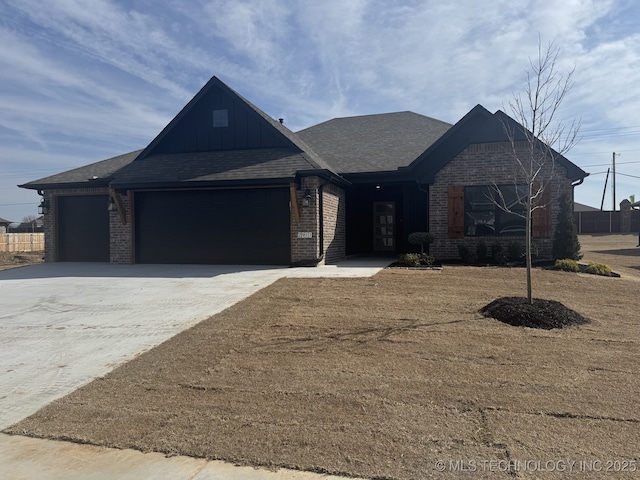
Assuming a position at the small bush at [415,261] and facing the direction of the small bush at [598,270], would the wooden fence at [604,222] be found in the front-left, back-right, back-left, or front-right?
front-left

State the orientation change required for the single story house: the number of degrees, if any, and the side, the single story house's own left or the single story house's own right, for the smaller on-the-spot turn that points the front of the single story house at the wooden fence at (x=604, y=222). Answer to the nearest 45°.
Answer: approximately 135° to the single story house's own left

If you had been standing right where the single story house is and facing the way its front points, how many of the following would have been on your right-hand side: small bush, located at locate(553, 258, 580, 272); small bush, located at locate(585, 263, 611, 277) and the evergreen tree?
0

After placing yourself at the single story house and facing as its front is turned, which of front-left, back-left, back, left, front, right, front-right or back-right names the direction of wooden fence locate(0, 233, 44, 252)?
back-right

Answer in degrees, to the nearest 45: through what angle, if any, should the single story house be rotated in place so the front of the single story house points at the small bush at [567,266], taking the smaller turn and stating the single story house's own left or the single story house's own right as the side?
approximately 90° to the single story house's own left

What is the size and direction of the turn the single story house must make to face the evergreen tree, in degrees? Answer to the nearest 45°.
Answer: approximately 90° to its left

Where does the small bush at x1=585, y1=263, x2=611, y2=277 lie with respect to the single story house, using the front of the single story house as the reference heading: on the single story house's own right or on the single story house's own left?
on the single story house's own left

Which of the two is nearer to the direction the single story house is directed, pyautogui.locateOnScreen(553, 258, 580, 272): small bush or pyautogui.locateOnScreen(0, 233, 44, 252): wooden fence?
the small bush

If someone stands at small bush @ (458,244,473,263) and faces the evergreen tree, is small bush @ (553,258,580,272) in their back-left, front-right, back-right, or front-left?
front-right

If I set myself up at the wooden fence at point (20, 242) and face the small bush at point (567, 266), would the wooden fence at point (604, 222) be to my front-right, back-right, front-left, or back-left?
front-left

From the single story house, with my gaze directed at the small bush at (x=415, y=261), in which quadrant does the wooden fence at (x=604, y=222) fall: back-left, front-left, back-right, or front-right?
front-left

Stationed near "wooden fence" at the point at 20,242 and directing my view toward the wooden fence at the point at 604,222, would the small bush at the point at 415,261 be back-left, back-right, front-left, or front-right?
front-right

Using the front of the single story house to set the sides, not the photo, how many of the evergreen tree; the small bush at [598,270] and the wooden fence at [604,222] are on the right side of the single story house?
0

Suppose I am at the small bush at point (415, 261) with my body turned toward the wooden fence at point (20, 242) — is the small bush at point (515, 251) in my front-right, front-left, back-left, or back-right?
back-right

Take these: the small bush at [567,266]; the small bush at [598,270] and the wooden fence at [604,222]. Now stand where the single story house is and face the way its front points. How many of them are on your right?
0

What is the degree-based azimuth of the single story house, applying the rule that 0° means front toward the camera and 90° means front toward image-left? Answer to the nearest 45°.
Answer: approximately 0°

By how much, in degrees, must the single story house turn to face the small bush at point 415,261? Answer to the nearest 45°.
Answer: approximately 45° to its left
